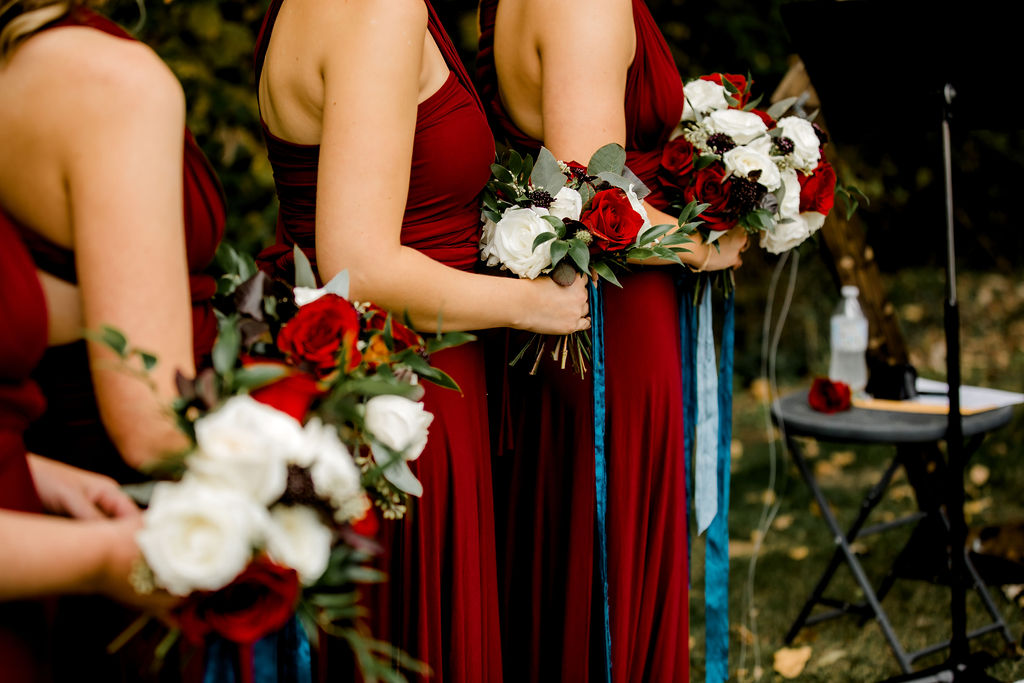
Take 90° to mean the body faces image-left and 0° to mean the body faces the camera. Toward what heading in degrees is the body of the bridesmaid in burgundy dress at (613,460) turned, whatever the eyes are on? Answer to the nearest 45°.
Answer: approximately 270°

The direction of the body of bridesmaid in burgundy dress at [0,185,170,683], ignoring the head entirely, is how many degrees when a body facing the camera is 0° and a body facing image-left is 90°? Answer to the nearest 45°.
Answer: approximately 270°

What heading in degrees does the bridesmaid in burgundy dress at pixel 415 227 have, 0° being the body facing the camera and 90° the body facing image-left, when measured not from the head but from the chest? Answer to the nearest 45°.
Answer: approximately 270°
